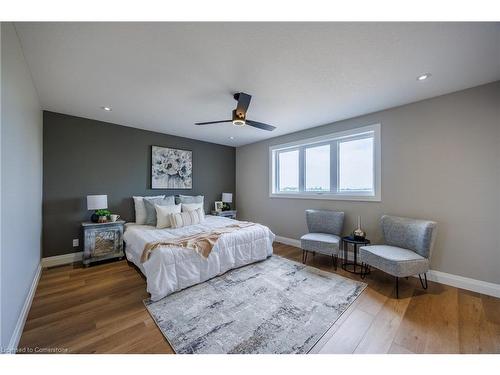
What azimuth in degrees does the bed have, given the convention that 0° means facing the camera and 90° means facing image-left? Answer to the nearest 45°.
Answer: approximately 315°

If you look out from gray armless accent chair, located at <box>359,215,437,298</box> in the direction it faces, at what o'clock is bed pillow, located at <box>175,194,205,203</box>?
The bed pillow is roughly at 1 o'clock from the gray armless accent chair.

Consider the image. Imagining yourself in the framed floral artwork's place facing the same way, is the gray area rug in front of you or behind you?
in front

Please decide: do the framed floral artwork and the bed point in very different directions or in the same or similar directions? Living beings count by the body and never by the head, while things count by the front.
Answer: same or similar directions

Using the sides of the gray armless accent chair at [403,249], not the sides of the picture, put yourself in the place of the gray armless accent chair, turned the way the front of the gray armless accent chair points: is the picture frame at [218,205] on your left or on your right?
on your right

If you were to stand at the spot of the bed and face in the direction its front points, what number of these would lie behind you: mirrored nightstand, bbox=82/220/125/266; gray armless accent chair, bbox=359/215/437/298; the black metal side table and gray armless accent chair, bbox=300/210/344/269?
1

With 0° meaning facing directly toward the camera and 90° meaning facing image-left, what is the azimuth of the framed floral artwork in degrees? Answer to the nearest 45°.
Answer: approximately 315°

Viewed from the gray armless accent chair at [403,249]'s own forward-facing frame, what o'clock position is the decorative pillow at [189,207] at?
The decorative pillow is roughly at 1 o'clock from the gray armless accent chair.

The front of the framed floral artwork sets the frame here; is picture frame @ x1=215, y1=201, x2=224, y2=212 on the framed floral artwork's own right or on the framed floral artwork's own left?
on the framed floral artwork's own left

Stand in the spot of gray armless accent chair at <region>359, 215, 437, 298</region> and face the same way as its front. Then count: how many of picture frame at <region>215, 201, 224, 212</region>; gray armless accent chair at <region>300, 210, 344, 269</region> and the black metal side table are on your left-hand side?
0

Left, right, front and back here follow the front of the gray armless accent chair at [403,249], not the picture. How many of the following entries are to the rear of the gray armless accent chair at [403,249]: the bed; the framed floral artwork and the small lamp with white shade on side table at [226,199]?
0

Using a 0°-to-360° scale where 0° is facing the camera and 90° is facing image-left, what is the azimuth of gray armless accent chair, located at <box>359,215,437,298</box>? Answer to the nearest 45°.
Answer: approximately 45°

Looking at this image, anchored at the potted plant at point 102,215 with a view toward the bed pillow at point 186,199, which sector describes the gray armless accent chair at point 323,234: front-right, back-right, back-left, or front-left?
front-right

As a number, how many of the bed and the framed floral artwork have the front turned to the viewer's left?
0

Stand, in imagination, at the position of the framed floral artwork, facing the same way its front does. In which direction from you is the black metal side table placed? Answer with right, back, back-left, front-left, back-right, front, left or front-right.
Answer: front

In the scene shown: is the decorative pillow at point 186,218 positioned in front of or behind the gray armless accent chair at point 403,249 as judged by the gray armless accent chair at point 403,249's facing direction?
in front
